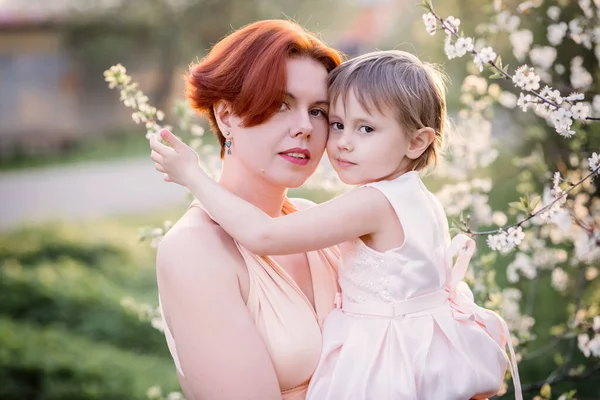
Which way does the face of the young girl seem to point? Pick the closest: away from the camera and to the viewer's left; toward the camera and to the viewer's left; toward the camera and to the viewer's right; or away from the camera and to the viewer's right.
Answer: toward the camera and to the viewer's left

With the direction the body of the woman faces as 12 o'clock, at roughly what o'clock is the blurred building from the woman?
The blurred building is roughly at 7 o'clock from the woman.

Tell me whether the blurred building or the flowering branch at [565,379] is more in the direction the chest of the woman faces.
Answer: the flowering branch

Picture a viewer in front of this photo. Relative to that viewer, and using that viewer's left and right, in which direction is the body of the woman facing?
facing the viewer and to the right of the viewer

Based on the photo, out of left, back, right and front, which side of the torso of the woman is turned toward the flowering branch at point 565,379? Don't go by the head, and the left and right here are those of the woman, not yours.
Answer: left
